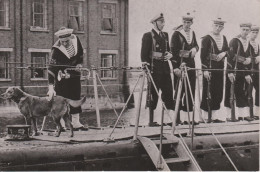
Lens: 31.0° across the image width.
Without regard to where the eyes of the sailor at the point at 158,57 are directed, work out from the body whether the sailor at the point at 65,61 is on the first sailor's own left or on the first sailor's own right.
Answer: on the first sailor's own right

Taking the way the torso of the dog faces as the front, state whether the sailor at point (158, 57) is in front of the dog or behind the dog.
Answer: behind

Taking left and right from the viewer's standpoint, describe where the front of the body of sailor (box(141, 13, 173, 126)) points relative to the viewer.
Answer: facing the viewer and to the right of the viewer

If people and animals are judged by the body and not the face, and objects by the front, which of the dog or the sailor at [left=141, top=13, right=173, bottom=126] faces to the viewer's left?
the dog

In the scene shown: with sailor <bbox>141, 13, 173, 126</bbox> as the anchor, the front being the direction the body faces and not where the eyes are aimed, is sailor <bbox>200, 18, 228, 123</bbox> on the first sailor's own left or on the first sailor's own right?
on the first sailor's own left

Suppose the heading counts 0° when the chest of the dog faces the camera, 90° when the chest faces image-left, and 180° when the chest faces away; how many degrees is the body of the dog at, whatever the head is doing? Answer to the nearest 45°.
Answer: approximately 90°

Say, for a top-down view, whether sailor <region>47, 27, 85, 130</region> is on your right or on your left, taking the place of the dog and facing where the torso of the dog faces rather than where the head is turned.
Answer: on your right

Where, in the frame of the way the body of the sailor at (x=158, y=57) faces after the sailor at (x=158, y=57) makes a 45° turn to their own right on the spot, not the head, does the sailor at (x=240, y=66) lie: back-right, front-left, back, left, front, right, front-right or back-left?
back-left

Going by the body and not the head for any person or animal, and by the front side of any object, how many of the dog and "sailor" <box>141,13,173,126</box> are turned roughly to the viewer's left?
1

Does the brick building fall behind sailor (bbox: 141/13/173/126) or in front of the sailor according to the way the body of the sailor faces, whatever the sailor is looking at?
behind

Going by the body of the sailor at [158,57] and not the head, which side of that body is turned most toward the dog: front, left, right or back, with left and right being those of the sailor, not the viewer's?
right

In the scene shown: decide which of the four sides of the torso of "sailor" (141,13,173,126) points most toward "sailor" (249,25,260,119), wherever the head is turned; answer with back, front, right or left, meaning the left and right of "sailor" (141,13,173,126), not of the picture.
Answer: left

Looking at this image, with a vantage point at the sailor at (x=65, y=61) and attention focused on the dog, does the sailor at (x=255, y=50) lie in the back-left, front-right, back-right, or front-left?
back-left
